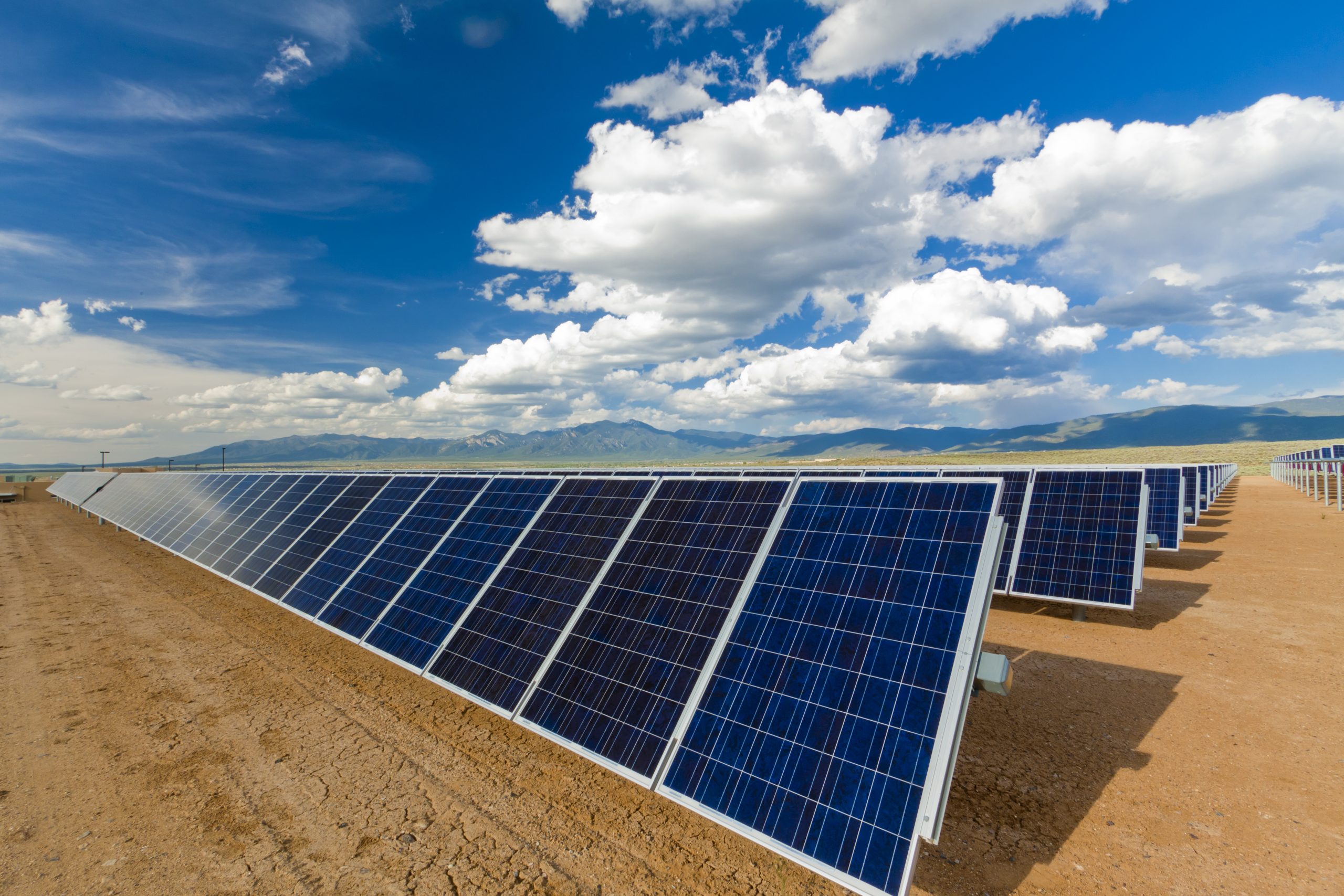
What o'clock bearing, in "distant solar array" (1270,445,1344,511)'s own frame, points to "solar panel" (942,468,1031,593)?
The solar panel is roughly at 11 o'clock from the distant solar array.

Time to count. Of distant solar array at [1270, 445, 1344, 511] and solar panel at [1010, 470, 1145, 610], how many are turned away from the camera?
0

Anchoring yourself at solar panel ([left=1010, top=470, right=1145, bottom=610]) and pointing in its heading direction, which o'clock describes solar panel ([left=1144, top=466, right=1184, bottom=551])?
solar panel ([left=1144, top=466, right=1184, bottom=551]) is roughly at 5 o'clock from solar panel ([left=1010, top=470, right=1145, bottom=610]).

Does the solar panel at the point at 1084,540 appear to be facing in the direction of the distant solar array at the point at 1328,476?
no

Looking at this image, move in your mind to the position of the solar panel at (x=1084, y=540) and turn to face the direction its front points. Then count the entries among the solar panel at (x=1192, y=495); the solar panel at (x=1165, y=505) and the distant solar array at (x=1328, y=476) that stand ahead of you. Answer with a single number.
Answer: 0

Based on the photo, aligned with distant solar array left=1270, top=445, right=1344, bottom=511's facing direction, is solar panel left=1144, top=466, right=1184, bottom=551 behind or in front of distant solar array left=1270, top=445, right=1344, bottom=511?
in front

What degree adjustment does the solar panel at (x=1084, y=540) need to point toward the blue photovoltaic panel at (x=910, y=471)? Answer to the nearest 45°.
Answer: approximately 90° to its right

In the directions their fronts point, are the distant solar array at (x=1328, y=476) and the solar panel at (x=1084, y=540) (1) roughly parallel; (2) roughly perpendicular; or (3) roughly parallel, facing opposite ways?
roughly parallel

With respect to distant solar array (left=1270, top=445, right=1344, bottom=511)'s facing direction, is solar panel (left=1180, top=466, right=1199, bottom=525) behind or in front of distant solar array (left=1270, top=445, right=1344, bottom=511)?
in front

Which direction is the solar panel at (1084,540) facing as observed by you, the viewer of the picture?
facing the viewer and to the left of the viewer
